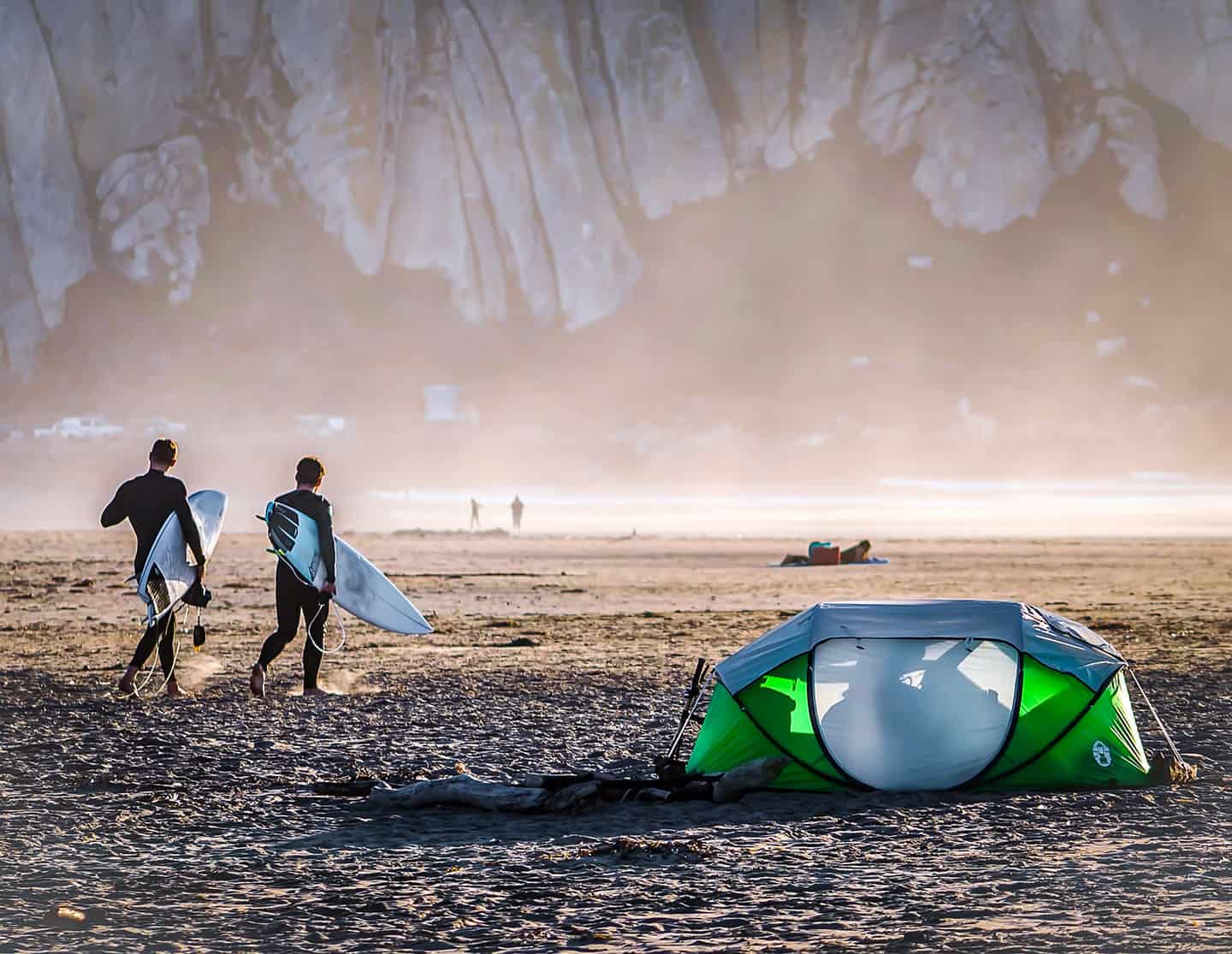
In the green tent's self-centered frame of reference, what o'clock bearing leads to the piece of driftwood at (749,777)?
The piece of driftwood is roughly at 2 o'clock from the green tent.

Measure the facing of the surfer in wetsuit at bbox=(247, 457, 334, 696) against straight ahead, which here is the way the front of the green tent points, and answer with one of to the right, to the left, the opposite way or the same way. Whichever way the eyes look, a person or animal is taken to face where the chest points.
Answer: the opposite way

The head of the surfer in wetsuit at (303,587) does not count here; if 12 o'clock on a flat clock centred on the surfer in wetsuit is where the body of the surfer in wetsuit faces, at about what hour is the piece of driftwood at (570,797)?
The piece of driftwood is roughly at 4 o'clock from the surfer in wetsuit.

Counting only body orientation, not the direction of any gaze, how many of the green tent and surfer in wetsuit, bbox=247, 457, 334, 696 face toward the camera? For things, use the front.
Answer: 1

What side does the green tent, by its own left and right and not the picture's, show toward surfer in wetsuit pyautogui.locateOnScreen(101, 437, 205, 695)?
right

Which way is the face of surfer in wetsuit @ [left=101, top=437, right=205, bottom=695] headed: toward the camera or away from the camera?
away from the camera

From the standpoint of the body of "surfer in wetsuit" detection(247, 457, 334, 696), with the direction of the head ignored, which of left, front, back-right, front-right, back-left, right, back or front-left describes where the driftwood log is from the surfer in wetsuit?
back-right

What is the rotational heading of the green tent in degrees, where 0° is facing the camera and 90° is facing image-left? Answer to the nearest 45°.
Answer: approximately 0°

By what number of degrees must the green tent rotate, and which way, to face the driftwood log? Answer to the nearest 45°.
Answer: approximately 45° to its right

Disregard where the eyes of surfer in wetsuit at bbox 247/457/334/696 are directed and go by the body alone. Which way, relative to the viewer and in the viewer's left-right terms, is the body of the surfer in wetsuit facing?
facing away from the viewer and to the right of the viewer

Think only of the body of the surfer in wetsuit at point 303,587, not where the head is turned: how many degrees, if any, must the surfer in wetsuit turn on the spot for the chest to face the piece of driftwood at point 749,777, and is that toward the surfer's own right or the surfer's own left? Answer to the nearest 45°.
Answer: approximately 90° to the surfer's own right

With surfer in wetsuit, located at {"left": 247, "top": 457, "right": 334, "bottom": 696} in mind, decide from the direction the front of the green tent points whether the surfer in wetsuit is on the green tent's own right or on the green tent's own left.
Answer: on the green tent's own right
